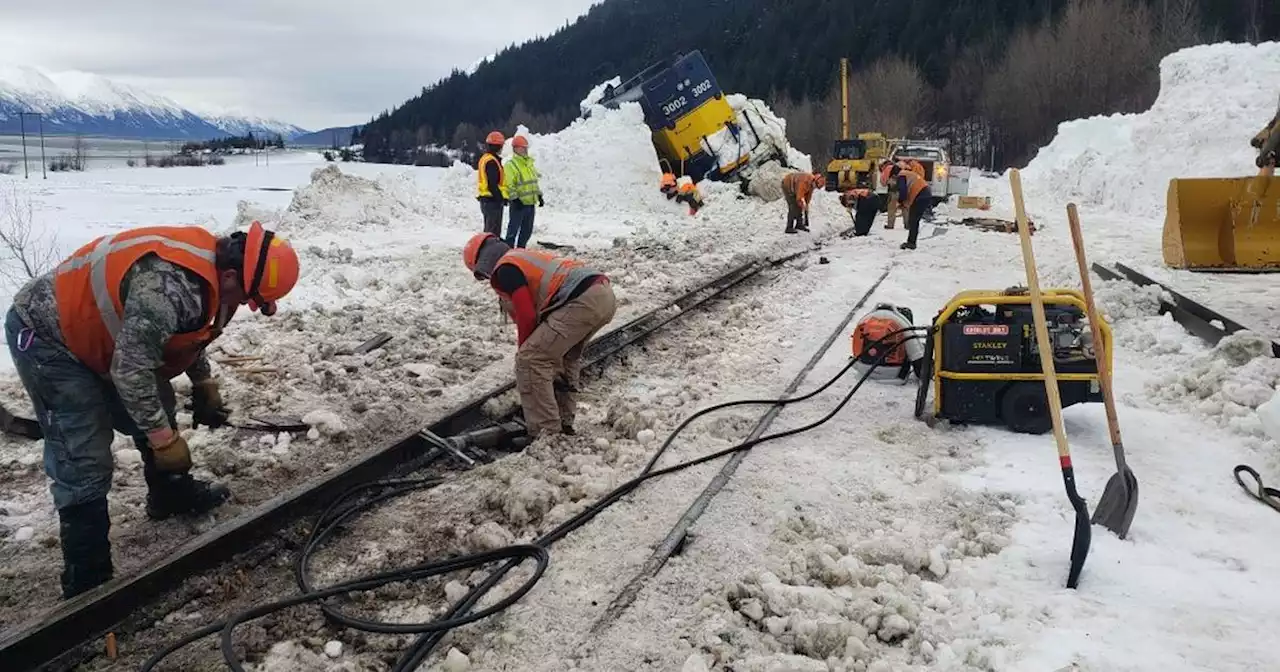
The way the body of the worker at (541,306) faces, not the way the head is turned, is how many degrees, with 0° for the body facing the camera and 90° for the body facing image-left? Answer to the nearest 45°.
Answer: approximately 90°

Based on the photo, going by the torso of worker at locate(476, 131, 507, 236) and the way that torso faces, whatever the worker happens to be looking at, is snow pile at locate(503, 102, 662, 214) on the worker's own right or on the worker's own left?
on the worker's own left

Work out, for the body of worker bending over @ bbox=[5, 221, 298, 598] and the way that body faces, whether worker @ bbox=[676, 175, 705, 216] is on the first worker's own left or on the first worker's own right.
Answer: on the first worker's own left

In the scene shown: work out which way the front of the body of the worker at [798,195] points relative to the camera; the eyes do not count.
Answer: to the viewer's right

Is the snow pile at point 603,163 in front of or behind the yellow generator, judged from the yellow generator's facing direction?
behind

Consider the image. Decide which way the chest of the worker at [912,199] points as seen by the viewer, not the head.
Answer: to the viewer's left

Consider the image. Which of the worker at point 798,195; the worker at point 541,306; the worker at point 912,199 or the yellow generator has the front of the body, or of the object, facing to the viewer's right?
the worker at point 798,195

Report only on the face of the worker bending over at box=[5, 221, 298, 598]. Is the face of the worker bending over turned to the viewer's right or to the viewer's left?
to the viewer's right

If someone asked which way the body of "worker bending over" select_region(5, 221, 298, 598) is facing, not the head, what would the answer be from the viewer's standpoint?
to the viewer's right

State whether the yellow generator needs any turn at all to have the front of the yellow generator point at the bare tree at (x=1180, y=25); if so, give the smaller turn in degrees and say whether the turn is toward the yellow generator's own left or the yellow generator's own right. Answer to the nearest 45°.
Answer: approximately 180°
